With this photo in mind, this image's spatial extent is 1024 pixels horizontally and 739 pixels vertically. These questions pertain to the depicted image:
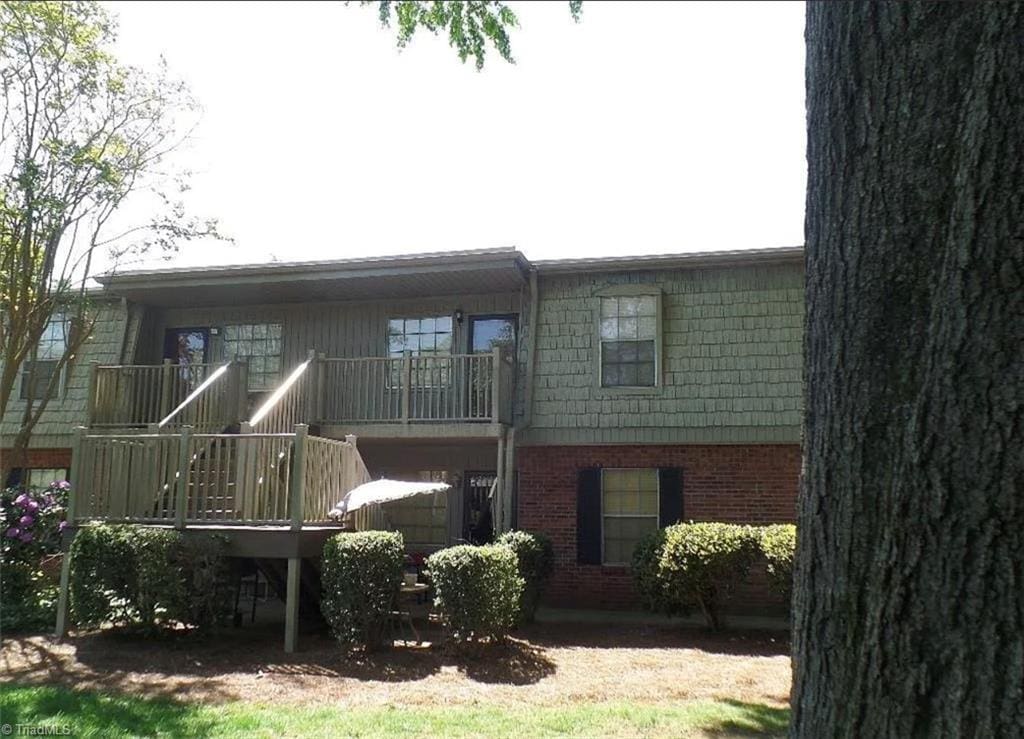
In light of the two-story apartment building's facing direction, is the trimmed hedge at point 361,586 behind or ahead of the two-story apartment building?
ahead

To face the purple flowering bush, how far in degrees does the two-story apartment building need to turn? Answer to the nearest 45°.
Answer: approximately 90° to its right

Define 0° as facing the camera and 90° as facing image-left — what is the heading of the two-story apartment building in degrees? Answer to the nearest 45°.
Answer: approximately 0°

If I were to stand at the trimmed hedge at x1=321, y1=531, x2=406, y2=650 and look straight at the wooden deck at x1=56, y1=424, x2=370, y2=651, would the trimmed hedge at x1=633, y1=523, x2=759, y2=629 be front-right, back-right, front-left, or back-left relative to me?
back-right

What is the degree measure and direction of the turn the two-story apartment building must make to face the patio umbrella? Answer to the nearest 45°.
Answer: approximately 45° to its right

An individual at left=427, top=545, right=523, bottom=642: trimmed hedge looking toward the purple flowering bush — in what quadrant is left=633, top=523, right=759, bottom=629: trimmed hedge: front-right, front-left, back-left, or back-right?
back-right

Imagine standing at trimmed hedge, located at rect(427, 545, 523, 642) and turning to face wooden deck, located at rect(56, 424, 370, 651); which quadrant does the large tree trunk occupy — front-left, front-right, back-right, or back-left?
back-left

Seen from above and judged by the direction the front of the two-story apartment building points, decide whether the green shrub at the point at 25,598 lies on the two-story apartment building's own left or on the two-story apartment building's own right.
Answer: on the two-story apartment building's own right

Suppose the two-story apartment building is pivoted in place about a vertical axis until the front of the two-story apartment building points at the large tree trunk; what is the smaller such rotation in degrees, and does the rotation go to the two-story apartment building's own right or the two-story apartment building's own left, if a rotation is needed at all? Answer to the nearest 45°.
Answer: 0° — it already faces it

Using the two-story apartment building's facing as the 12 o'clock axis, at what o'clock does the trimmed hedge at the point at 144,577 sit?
The trimmed hedge is roughly at 2 o'clock from the two-story apartment building.

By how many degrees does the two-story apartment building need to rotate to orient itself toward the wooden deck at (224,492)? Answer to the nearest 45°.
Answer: approximately 45° to its right
